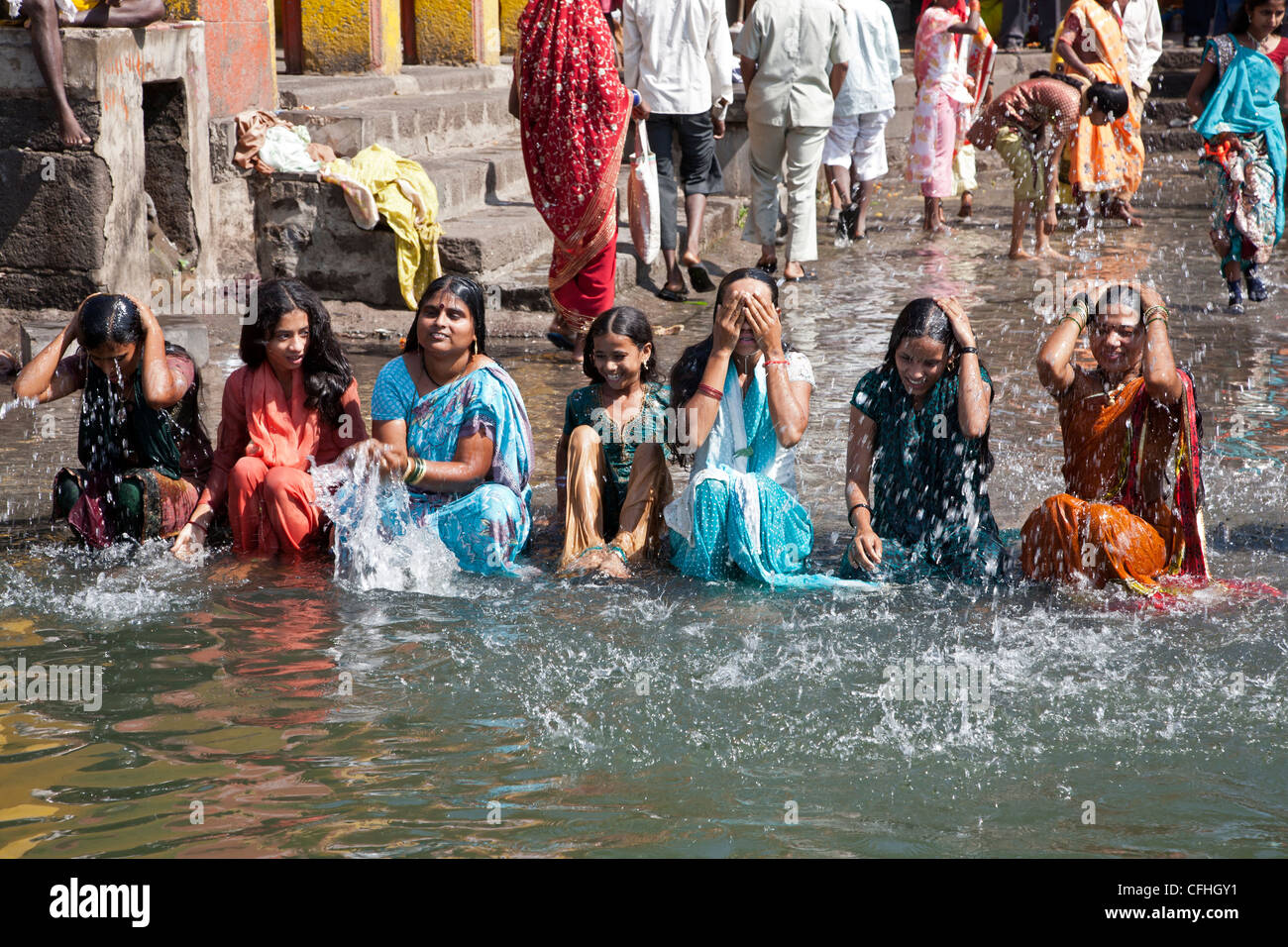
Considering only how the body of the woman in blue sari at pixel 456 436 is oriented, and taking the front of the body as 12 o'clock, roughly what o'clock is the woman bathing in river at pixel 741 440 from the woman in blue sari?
The woman bathing in river is roughly at 8 o'clock from the woman in blue sari.

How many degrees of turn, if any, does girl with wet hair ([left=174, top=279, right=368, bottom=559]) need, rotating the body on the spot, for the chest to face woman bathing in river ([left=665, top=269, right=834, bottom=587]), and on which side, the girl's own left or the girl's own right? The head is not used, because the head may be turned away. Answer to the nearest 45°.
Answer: approximately 45° to the girl's own left

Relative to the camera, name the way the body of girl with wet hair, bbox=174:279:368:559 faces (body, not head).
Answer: toward the camera

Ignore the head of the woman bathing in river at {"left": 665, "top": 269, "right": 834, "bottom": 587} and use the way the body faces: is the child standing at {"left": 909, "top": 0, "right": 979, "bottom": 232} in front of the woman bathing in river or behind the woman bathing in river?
behind

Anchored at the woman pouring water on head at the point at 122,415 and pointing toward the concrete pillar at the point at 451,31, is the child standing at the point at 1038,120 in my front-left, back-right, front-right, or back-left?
front-right

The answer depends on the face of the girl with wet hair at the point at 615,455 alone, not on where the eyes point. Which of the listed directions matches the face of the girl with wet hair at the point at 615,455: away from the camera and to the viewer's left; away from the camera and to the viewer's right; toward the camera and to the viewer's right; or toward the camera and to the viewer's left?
toward the camera and to the viewer's left

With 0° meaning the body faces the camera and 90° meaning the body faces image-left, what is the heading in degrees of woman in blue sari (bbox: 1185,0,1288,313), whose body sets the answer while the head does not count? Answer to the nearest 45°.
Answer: approximately 0°

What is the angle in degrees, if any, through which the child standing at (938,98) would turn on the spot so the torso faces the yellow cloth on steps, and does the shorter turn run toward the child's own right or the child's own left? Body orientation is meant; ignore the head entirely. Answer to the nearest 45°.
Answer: approximately 135° to the child's own right

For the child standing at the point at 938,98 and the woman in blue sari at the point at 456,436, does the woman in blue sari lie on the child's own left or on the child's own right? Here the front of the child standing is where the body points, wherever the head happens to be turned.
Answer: on the child's own right

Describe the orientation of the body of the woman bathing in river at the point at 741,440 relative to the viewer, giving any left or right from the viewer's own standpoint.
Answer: facing the viewer

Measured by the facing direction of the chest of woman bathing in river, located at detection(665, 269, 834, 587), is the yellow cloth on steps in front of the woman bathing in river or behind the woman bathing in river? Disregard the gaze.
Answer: behind
